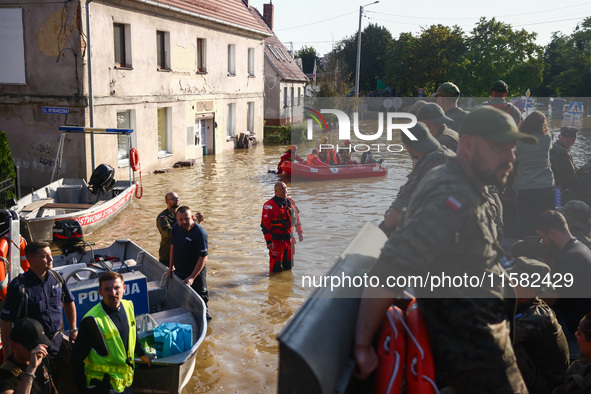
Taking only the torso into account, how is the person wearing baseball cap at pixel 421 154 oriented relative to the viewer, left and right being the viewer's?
facing to the left of the viewer

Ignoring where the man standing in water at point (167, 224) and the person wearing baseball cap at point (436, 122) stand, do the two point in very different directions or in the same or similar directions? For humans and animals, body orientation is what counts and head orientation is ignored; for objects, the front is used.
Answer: very different directions

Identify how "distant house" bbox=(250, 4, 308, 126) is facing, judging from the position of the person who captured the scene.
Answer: facing the viewer and to the right of the viewer

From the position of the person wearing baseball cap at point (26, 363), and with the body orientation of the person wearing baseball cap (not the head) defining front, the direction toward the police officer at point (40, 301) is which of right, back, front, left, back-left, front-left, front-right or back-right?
back-left

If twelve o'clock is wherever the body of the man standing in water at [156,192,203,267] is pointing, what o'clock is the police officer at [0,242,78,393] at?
The police officer is roughly at 2 o'clock from the man standing in water.

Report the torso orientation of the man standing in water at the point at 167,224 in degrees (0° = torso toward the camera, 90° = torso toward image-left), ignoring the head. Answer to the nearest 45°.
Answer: approximately 315°

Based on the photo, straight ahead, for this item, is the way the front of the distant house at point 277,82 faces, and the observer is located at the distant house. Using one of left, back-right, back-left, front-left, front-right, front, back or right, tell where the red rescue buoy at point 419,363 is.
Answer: front-right

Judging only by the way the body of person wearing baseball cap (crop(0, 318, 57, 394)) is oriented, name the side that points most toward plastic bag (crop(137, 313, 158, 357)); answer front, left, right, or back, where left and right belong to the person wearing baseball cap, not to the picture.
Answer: left

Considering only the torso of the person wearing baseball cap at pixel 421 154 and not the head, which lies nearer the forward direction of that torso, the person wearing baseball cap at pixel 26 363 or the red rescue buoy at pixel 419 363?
the person wearing baseball cap

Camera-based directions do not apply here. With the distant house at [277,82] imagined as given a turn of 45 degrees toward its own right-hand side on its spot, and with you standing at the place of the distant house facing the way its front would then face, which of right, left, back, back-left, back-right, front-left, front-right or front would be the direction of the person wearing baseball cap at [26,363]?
front

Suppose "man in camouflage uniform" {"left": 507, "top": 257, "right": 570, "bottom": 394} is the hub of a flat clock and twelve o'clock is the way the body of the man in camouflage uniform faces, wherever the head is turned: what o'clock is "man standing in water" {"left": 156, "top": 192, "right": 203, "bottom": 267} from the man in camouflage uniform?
The man standing in water is roughly at 1 o'clock from the man in camouflage uniform.

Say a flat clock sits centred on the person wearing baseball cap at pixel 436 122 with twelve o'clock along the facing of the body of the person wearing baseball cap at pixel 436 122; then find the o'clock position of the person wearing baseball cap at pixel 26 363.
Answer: the person wearing baseball cap at pixel 26 363 is roughly at 11 o'clock from the person wearing baseball cap at pixel 436 122.

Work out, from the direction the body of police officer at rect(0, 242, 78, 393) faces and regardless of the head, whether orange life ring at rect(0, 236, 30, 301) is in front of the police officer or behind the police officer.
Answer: behind

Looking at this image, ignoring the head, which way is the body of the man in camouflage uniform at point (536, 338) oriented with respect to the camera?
to the viewer's left
